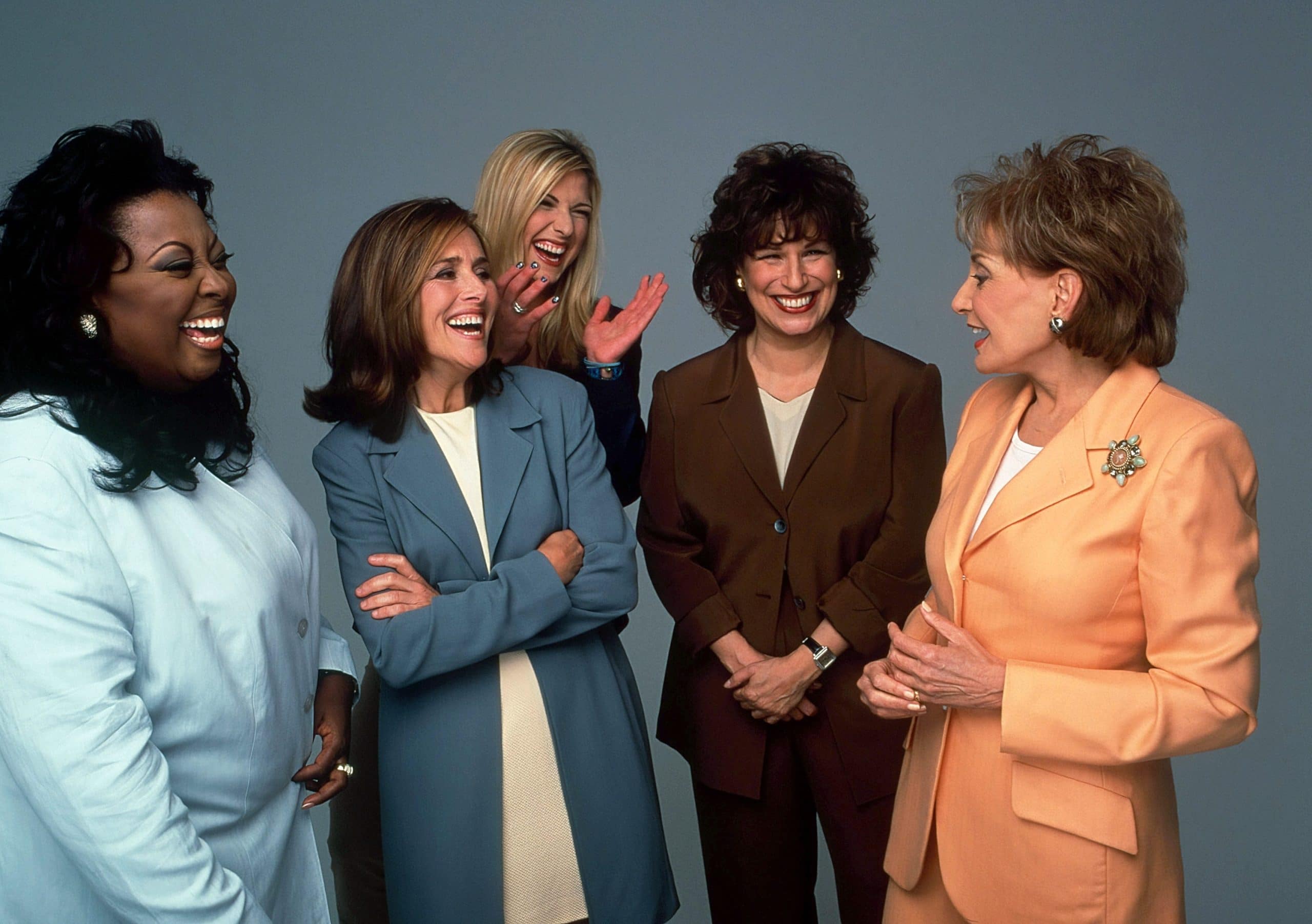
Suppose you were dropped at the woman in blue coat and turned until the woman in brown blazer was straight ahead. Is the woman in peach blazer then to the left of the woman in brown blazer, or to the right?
right

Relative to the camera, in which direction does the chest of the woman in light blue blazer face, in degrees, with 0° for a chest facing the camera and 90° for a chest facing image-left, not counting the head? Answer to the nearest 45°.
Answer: approximately 315°

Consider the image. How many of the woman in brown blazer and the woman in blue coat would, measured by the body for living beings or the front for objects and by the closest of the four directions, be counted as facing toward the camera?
2

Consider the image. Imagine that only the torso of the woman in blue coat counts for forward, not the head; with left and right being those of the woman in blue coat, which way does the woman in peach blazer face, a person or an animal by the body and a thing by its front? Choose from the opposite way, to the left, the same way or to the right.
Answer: to the right

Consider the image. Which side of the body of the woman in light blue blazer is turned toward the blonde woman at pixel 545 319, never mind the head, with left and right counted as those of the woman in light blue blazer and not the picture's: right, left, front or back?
left

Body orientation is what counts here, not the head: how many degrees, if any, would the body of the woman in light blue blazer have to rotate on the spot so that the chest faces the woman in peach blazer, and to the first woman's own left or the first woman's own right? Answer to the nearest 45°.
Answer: approximately 45° to the first woman's own left

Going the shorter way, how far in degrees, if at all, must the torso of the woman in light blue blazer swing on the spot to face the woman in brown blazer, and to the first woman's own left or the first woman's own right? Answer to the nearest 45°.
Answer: approximately 90° to the first woman's own left

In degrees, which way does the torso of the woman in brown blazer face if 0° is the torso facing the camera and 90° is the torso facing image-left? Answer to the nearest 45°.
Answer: approximately 0°

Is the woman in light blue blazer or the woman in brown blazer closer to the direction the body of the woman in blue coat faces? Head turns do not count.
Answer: the woman in light blue blazer

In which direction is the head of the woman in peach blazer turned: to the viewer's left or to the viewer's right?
to the viewer's left
